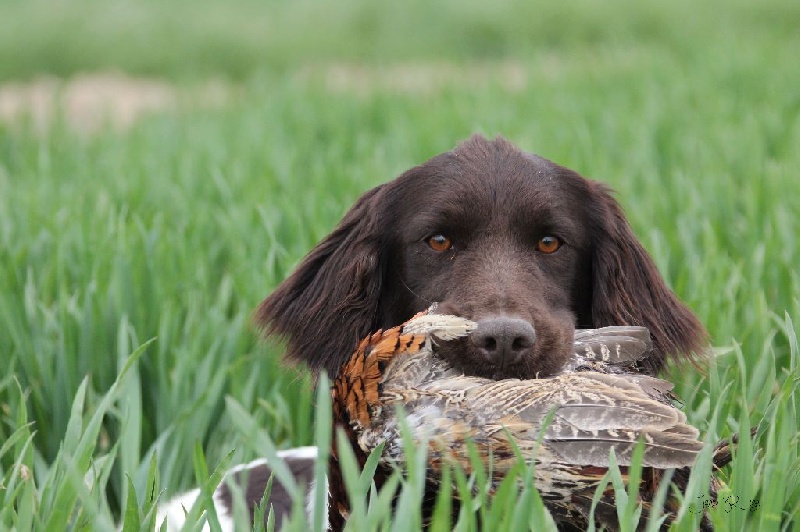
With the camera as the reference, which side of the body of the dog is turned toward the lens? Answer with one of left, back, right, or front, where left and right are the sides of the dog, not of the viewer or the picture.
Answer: front
